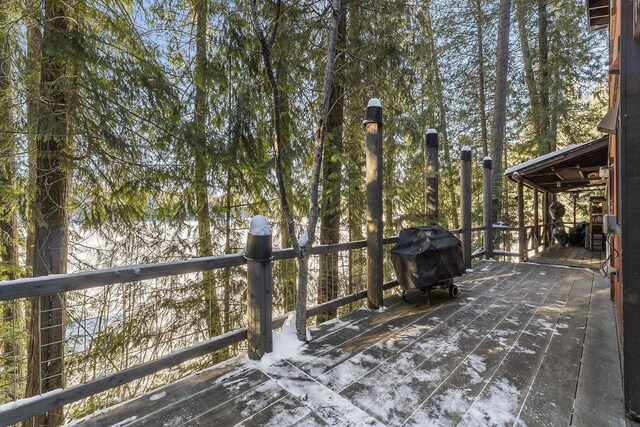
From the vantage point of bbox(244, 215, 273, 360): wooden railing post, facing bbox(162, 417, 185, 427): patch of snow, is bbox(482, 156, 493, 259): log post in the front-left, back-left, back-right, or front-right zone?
back-left

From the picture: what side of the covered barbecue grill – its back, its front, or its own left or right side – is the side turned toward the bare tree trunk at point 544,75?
left

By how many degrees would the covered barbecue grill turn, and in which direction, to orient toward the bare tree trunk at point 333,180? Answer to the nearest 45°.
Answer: approximately 180°

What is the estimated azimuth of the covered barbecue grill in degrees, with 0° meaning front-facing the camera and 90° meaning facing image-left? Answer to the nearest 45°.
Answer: approximately 315°

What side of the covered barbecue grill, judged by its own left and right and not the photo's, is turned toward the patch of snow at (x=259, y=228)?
right

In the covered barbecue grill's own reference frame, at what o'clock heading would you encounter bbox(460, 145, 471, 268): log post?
The log post is roughly at 8 o'clock from the covered barbecue grill.

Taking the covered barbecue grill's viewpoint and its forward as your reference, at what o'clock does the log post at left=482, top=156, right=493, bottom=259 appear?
The log post is roughly at 8 o'clock from the covered barbecue grill.

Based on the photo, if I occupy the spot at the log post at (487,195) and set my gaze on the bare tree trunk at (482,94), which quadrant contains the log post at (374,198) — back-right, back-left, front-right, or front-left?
back-left

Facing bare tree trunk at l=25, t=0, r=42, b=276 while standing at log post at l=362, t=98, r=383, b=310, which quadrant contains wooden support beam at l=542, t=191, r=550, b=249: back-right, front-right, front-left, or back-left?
back-right

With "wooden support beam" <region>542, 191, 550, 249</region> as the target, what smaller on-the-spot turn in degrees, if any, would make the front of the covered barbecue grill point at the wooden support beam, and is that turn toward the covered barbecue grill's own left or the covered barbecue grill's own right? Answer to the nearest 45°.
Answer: approximately 90° to the covered barbecue grill's own left

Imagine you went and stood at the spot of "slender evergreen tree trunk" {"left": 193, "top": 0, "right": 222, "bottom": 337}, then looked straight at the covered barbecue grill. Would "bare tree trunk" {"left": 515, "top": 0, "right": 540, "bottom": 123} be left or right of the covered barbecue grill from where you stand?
left

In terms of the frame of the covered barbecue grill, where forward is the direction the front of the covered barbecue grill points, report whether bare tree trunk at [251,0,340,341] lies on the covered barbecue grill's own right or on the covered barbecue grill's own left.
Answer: on the covered barbecue grill's own right

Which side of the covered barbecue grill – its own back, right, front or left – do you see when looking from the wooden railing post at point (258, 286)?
right

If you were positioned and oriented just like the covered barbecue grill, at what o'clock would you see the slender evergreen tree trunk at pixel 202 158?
The slender evergreen tree trunk is roughly at 4 o'clock from the covered barbecue grill.

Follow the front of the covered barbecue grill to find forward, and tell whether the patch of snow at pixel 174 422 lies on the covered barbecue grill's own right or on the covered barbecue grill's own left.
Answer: on the covered barbecue grill's own right
